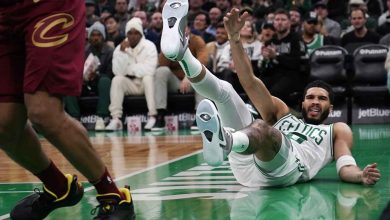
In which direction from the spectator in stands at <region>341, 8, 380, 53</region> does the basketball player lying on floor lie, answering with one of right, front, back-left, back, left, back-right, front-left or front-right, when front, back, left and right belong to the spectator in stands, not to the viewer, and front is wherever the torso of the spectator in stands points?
front

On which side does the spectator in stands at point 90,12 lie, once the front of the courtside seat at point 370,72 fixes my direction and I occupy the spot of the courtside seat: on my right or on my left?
on my right

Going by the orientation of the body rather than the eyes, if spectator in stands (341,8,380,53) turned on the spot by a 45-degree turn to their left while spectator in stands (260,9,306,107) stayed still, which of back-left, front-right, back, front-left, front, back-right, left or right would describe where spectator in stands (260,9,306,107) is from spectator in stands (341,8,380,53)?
right

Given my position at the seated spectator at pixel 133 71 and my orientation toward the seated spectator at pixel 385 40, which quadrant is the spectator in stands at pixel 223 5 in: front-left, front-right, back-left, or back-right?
front-left

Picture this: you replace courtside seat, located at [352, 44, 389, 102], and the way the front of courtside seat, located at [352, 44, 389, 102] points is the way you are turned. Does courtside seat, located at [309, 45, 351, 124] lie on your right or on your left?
on your right

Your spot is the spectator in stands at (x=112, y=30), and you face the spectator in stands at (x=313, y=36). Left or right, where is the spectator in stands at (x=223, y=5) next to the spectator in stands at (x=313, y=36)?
left

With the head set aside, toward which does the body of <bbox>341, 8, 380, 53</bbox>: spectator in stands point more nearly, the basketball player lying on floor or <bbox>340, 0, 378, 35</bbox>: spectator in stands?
the basketball player lying on floor

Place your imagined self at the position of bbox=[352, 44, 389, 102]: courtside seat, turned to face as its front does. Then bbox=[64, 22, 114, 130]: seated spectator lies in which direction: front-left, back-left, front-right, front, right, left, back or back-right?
right

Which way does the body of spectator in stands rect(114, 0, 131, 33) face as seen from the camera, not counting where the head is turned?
toward the camera

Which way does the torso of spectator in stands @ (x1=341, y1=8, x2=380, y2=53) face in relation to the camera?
toward the camera
